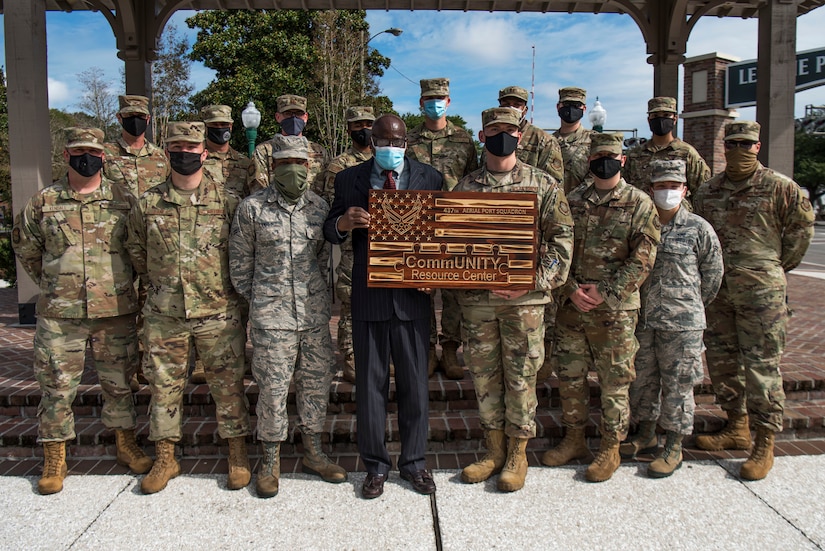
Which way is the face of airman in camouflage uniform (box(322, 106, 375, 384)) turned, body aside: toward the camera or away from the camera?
toward the camera

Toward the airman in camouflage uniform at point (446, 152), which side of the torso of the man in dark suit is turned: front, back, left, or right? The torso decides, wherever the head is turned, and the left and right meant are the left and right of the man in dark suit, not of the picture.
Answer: back

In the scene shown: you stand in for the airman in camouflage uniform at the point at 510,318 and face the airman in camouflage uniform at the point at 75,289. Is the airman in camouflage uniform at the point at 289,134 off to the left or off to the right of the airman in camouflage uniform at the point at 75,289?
right

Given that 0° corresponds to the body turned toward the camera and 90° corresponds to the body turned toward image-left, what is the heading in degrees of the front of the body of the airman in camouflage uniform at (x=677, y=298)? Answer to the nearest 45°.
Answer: approximately 45°

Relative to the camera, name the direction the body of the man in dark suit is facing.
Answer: toward the camera

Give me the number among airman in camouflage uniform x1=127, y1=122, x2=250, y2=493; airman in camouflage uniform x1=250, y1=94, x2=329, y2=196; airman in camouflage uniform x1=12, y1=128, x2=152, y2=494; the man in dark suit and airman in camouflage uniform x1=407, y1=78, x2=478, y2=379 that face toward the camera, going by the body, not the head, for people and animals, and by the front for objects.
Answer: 5

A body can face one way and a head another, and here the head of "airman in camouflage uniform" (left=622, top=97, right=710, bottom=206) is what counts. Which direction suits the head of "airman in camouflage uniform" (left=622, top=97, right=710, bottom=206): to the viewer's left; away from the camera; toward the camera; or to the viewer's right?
toward the camera

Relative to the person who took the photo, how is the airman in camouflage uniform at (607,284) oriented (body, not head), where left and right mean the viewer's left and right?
facing the viewer and to the left of the viewer

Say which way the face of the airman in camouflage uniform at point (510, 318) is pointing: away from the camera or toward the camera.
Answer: toward the camera

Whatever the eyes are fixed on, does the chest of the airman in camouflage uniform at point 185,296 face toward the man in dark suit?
no

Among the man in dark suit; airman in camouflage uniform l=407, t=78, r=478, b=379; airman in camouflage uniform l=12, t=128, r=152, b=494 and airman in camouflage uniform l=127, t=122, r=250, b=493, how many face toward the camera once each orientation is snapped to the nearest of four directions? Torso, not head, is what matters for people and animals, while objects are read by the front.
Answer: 4

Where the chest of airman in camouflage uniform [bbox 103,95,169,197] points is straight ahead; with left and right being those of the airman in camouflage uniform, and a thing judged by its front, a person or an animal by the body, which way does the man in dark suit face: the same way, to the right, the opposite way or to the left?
the same way

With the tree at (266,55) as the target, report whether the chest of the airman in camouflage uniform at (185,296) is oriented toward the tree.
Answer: no

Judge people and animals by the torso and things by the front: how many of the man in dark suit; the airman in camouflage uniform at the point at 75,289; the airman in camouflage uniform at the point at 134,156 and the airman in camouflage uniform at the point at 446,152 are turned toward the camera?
4

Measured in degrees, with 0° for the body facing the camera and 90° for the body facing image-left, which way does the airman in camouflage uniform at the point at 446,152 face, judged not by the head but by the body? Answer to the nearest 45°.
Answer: approximately 0°

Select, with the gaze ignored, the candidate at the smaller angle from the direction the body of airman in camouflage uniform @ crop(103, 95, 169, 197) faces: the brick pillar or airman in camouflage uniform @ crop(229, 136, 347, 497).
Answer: the airman in camouflage uniform

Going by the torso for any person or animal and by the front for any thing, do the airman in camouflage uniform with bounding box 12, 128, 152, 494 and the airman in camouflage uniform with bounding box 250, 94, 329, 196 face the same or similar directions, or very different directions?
same or similar directions

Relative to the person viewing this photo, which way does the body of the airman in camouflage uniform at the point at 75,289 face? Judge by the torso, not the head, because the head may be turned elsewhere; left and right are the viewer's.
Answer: facing the viewer

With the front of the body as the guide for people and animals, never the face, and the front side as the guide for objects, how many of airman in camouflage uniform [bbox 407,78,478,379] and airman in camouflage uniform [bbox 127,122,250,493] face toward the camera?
2

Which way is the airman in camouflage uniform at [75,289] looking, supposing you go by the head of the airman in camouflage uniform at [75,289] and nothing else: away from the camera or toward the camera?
toward the camera

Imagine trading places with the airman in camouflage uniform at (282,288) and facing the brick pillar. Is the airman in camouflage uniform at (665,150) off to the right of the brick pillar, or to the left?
right

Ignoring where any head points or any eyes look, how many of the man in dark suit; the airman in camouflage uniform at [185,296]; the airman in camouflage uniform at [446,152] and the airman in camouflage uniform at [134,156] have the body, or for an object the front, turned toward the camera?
4
